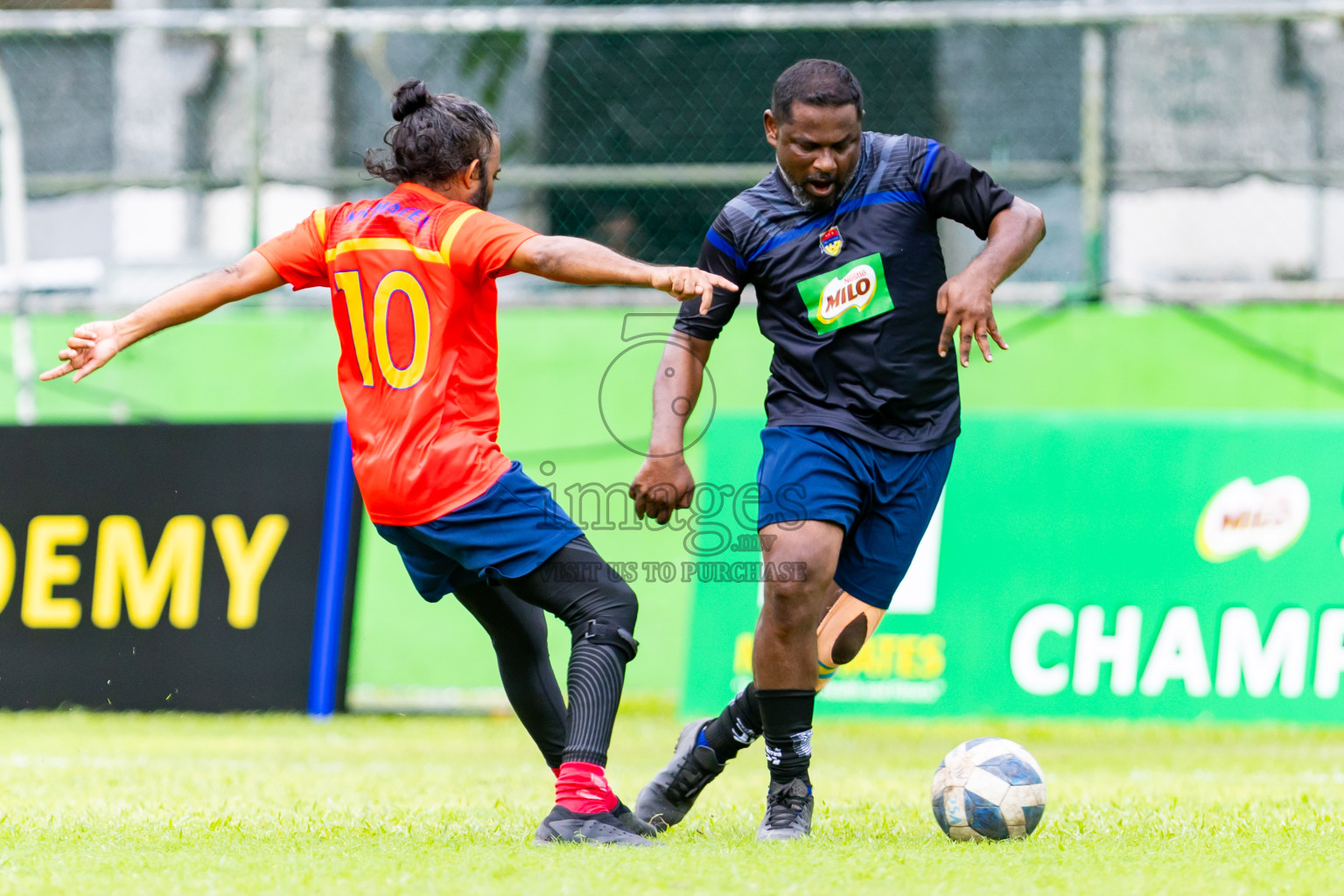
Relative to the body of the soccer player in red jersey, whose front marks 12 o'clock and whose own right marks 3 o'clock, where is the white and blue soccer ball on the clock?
The white and blue soccer ball is roughly at 2 o'clock from the soccer player in red jersey.

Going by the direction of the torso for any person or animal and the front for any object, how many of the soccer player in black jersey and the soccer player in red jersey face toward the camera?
1

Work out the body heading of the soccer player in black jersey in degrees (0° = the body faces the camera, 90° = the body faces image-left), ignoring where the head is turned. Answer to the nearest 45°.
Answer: approximately 0°

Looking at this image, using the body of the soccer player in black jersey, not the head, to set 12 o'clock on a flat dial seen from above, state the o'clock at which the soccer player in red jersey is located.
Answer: The soccer player in red jersey is roughly at 2 o'clock from the soccer player in black jersey.

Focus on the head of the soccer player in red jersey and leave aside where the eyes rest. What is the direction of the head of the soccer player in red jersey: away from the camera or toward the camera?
away from the camera

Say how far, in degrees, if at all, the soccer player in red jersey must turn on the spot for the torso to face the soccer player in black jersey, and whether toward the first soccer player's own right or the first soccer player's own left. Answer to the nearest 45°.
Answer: approximately 45° to the first soccer player's own right

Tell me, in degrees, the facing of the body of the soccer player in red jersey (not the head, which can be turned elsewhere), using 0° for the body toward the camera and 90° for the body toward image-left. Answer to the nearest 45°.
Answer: approximately 225°
